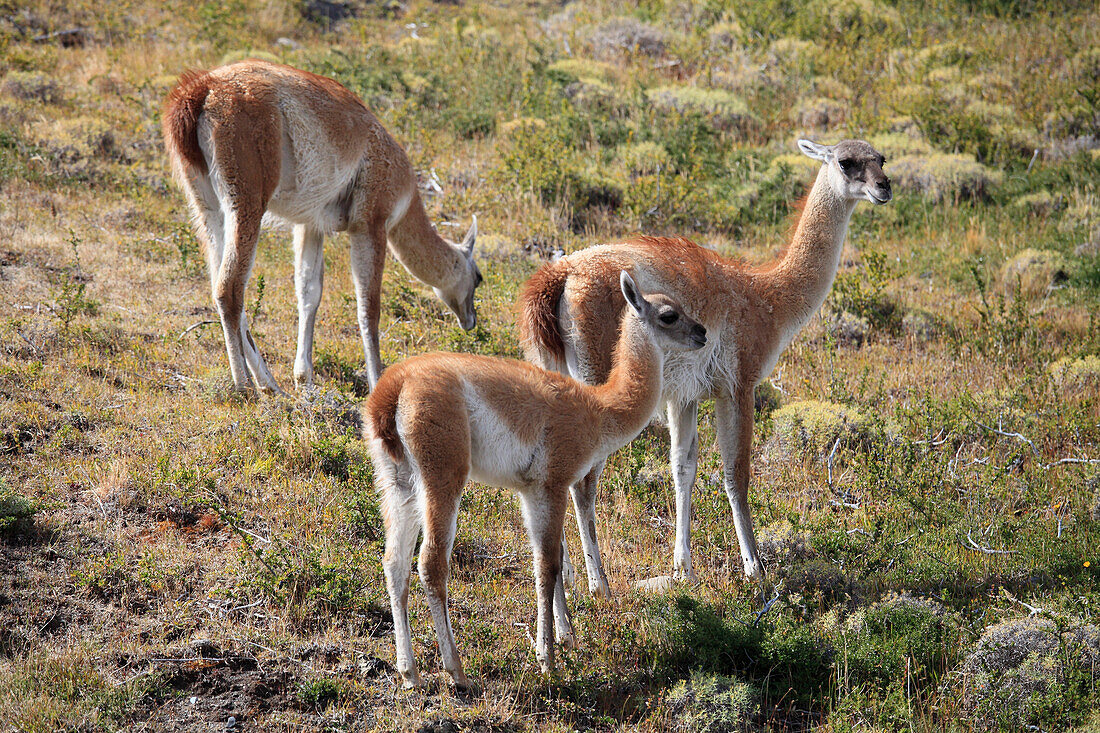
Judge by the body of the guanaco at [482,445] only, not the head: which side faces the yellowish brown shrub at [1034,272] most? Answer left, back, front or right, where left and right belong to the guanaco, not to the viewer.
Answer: front

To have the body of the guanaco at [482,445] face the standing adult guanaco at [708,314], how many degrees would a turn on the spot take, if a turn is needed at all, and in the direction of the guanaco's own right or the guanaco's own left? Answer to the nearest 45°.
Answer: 0° — it already faces it

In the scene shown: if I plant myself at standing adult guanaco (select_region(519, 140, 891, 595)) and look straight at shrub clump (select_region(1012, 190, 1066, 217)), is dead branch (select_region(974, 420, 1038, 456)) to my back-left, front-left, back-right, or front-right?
front-right

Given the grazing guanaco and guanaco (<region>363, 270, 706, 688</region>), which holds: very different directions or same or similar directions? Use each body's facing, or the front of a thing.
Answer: same or similar directions

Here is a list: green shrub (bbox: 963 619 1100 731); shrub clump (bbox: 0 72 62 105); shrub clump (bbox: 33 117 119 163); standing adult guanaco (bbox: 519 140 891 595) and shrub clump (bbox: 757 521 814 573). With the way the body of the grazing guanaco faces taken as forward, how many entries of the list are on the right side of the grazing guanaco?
3

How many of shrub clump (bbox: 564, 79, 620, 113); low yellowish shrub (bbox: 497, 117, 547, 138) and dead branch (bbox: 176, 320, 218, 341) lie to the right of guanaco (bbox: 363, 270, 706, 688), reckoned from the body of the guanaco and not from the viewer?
0

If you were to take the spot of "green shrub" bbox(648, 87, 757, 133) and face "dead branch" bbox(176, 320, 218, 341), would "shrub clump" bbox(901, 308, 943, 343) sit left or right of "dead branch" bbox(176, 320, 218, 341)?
left

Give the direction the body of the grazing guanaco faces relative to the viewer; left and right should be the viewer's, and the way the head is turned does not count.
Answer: facing away from the viewer and to the right of the viewer

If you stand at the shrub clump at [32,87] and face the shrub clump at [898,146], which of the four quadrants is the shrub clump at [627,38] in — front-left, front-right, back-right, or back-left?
front-left

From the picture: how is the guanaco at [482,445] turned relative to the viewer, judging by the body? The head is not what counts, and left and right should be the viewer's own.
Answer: facing away from the viewer and to the right of the viewer

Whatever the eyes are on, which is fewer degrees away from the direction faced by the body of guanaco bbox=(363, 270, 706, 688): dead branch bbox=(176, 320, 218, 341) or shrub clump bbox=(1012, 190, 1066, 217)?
the shrub clump

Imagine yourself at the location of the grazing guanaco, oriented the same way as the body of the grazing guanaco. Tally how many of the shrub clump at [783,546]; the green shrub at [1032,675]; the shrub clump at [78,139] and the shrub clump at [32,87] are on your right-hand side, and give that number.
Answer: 2

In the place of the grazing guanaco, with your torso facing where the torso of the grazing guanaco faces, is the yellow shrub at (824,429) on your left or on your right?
on your right

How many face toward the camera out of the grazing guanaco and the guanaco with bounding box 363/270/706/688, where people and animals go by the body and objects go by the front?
0
